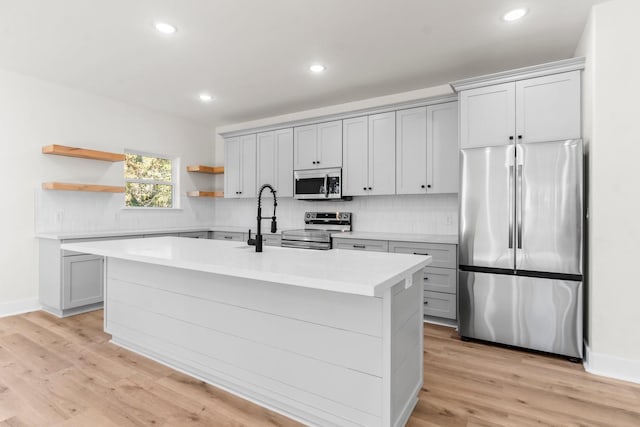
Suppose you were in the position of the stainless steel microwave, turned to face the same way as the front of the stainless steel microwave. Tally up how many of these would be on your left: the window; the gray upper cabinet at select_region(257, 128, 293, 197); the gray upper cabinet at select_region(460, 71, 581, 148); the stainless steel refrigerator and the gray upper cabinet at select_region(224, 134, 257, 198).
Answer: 2

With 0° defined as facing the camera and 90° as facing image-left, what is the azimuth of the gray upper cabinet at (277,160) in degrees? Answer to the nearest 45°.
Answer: approximately 45°

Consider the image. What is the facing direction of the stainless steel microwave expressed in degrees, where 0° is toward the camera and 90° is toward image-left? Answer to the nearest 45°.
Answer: approximately 45°

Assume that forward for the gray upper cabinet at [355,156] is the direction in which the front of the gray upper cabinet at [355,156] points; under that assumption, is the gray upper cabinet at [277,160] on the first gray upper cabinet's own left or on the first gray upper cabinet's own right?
on the first gray upper cabinet's own right

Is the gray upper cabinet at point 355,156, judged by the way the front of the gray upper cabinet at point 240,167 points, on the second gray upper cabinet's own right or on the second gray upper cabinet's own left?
on the second gray upper cabinet's own left

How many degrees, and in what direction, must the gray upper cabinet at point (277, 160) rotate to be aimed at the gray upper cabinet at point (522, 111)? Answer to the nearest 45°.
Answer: approximately 90° to its left

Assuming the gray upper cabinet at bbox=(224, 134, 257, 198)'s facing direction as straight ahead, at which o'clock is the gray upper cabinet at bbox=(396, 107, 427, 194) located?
the gray upper cabinet at bbox=(396, 107, 427, 194) is roughly at 9 o'clock from the gray upper cabinet at bbox=(224, 134, 257, 198).

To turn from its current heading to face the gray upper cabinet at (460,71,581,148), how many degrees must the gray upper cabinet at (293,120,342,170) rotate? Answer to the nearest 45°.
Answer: approximately 90° to its left

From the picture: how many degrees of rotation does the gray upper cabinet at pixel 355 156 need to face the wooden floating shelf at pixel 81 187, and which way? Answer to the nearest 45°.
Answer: approximately 45° to its right

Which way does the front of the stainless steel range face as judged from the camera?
facing the viewer and to the left of the viewer

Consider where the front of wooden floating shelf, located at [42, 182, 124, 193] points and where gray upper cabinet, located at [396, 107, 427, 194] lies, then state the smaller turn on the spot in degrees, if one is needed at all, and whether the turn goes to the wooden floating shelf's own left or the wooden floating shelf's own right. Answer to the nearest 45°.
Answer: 0° — it already faces it

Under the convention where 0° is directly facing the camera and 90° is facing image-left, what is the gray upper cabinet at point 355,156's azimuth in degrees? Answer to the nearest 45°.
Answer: approximately 45°
